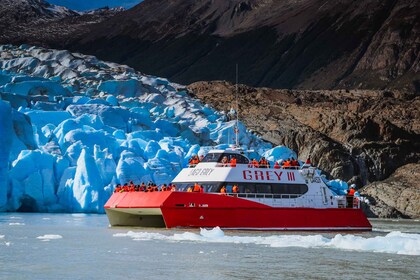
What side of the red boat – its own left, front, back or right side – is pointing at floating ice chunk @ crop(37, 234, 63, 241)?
front

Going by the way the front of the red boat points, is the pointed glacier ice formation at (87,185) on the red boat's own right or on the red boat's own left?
on the red boat's own right

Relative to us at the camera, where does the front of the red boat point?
facing the viewer and to the left of the viewer
